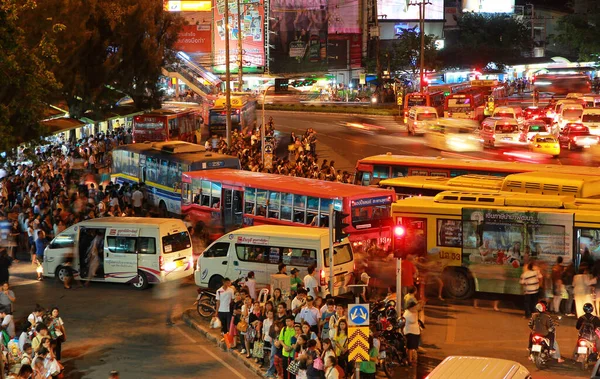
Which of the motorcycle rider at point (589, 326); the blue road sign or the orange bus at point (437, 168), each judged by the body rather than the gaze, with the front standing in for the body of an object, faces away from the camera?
the motorcycle rider

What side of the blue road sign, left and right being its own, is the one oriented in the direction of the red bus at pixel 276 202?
back

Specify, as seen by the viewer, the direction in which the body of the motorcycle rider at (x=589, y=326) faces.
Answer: away from the camera

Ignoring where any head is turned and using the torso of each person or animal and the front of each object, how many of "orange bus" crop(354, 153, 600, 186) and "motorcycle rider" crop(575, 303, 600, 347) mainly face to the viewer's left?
1

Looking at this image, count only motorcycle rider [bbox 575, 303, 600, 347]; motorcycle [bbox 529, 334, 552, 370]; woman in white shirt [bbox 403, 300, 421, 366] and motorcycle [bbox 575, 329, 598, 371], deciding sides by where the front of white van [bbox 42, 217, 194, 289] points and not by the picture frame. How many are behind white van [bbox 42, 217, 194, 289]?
4

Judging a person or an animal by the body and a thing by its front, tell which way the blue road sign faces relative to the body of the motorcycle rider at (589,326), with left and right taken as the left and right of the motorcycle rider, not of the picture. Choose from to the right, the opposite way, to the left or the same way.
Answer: the opposite way

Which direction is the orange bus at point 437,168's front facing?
to the viewer's left

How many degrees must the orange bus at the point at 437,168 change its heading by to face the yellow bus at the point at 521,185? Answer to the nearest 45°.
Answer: approximately 135° to its left

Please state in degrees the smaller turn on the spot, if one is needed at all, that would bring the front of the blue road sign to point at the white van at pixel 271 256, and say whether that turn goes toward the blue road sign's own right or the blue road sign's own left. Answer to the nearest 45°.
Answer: approximately 180°
